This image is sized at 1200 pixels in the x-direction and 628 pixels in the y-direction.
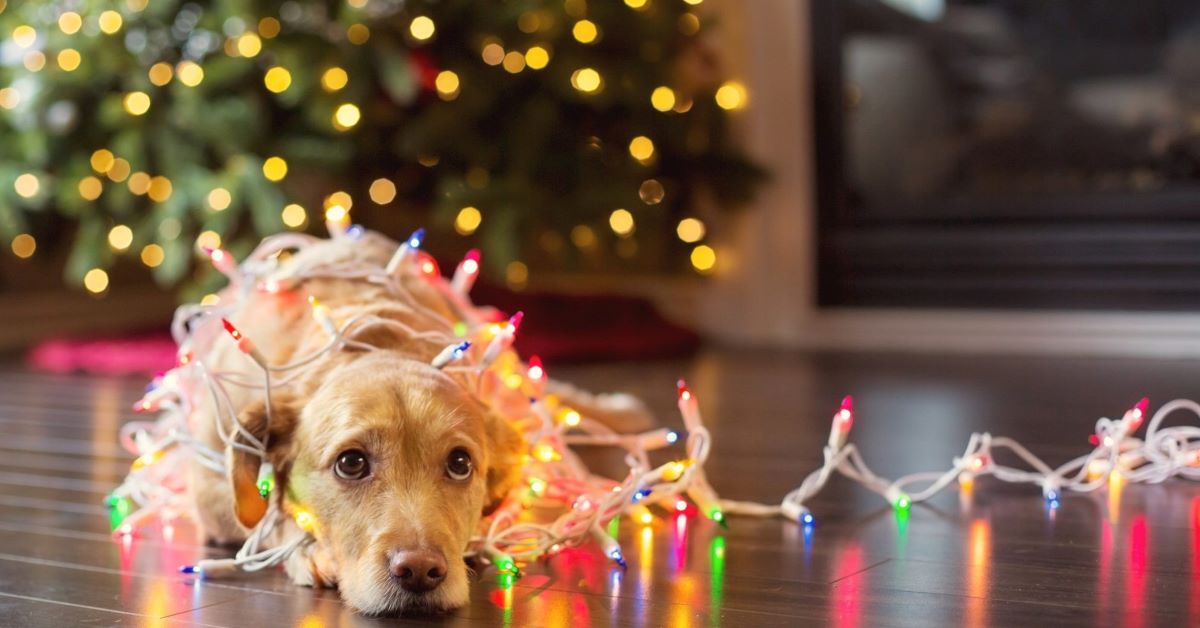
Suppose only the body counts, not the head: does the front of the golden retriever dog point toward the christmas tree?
no

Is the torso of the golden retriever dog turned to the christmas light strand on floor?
no

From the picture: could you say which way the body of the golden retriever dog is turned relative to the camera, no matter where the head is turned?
toward the camera
